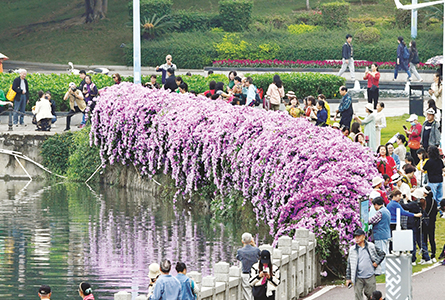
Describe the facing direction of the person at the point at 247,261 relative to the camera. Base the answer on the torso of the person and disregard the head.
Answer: away from the camera

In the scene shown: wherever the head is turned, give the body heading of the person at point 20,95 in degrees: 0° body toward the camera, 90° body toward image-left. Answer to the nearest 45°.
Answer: approximately 315°

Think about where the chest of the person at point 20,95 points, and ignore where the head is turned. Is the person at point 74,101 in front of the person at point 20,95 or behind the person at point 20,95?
in front

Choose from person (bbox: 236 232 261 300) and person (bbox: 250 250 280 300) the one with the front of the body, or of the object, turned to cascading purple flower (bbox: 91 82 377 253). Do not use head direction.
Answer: person (bbox: 236 232 261 300)

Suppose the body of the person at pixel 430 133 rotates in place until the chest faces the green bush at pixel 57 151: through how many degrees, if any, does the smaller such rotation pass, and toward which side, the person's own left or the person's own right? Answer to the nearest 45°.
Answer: approximately 45° to the person's own right
